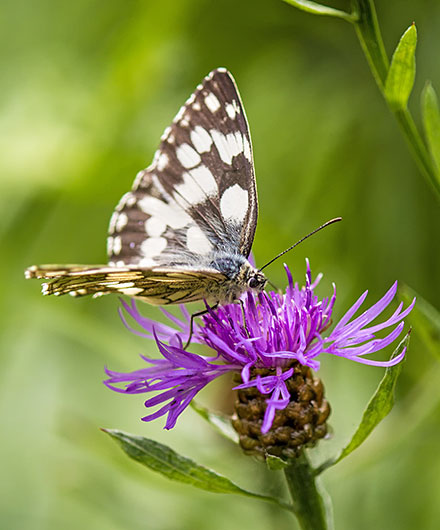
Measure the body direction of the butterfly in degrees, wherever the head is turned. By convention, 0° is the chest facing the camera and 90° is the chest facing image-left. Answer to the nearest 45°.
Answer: approximately 270°
